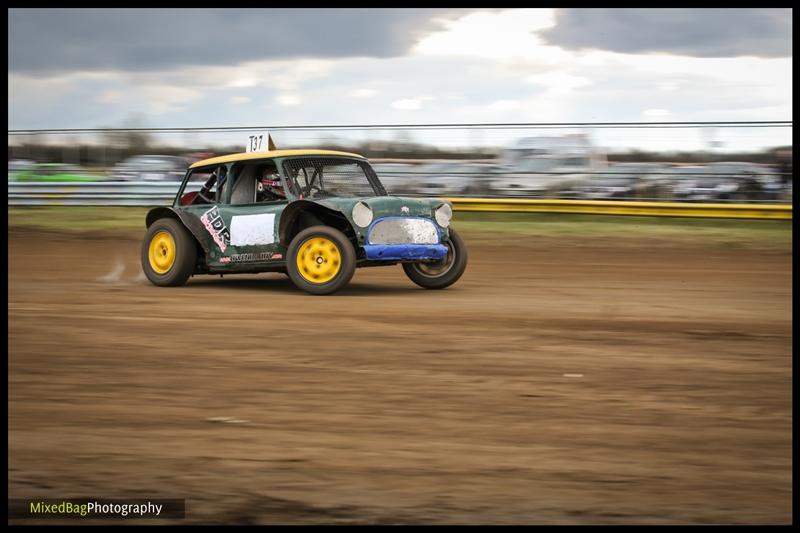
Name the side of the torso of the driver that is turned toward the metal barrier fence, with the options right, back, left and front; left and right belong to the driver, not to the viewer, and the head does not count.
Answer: left

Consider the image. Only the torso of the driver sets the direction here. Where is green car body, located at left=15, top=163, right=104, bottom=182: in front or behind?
behind

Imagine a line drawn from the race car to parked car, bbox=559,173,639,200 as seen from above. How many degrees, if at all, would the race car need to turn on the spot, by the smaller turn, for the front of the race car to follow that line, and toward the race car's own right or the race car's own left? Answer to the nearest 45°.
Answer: approximately 90° to the race car's own left

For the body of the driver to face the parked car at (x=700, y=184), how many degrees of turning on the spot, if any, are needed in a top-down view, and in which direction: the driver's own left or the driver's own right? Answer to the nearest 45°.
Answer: approximately 90° to the driver's own left
